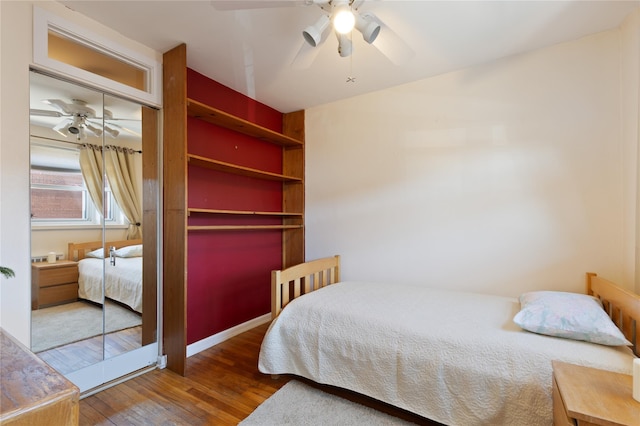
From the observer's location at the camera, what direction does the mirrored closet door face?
facing the viewer and to the right of the viewer

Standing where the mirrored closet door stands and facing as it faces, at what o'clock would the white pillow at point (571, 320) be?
The white pillow is roughly at 12 o'clock from the mirrored closet door.

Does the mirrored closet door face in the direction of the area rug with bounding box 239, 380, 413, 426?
yes

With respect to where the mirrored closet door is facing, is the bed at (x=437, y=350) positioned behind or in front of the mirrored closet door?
in front

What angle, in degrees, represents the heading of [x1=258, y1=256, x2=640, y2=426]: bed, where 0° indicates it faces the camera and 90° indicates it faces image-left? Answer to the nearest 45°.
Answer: approximately 90°

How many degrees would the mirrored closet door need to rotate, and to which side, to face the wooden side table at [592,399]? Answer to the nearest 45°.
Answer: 0° — it already faces it

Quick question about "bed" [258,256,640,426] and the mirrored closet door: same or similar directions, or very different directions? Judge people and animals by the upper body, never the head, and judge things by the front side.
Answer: very different directions

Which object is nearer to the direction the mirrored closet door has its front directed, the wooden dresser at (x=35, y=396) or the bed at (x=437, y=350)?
the bed

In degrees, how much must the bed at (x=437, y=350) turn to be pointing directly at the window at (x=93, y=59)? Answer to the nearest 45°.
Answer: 0° — it already faces it

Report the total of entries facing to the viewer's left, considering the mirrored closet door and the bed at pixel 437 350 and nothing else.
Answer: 1

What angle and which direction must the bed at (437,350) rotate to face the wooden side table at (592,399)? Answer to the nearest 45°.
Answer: approximately 135° to its left

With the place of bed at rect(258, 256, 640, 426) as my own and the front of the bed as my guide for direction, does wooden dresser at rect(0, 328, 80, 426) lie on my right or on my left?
on my left

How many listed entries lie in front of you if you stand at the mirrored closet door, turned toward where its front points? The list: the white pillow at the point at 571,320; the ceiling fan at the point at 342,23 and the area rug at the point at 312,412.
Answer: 3
